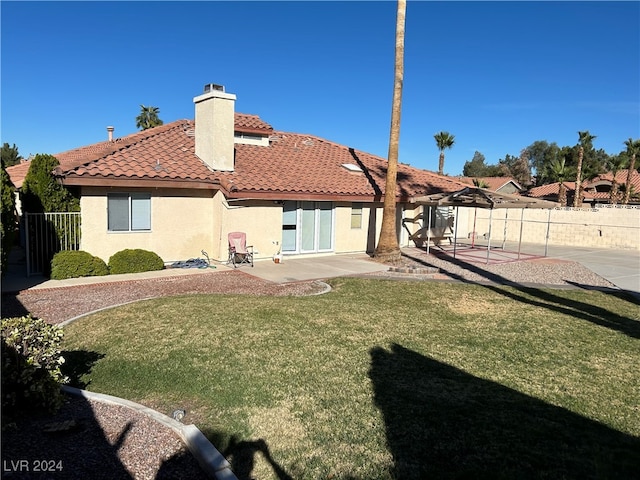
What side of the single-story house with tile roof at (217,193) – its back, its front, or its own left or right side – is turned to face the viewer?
back

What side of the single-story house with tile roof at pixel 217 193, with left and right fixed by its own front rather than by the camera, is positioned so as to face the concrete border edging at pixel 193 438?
back

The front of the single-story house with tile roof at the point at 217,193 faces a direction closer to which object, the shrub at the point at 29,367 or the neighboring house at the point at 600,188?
the neighboring house

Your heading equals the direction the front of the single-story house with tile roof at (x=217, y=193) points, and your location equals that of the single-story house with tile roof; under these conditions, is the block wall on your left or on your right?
on your right

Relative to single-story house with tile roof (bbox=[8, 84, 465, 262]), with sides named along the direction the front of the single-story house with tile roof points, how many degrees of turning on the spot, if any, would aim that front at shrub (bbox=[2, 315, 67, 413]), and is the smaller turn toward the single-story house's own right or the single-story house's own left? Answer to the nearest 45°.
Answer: approximately 180°

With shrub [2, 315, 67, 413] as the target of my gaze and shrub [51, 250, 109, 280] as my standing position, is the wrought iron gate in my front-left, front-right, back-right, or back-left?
back-right

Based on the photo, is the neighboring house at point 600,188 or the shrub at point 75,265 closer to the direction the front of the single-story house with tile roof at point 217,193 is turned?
the neighboring house

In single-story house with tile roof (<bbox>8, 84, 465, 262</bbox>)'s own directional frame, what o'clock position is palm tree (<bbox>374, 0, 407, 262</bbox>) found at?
The palm tree is roughly at 3 o'clock from the single-story house with tile roof.

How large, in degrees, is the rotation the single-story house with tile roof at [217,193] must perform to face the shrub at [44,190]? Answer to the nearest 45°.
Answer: approximately 135° to its left

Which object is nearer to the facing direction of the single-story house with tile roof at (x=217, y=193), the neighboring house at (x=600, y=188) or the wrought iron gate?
the neighboring house

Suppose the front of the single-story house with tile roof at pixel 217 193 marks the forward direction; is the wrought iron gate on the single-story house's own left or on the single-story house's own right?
on the single-story house's own left
